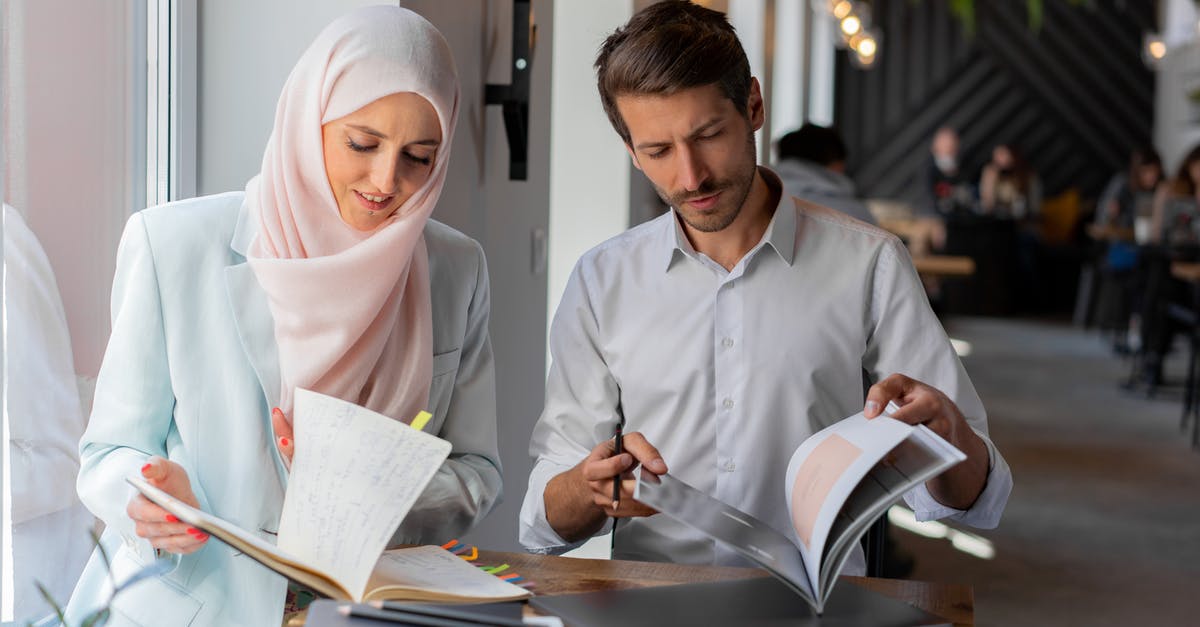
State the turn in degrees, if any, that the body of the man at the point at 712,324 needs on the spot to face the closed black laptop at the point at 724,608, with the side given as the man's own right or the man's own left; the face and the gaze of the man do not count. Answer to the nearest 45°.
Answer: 0° — they already face it

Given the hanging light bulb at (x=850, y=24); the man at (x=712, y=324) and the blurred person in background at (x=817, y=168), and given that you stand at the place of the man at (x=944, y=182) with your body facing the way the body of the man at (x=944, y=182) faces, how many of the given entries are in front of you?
3

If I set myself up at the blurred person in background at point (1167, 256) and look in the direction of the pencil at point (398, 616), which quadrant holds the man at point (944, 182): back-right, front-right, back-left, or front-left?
back-right

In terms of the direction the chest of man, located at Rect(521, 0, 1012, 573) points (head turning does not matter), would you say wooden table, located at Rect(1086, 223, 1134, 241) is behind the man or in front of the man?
behind

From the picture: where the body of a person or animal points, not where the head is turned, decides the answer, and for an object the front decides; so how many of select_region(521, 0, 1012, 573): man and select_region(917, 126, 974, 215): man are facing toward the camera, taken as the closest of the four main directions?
2

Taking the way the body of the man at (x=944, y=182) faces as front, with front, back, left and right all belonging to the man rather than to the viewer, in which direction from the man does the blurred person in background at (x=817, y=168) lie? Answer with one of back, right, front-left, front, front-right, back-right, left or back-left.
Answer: front

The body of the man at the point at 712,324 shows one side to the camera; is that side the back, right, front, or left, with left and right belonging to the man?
front

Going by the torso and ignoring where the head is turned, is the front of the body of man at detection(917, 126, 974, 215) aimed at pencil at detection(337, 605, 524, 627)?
yes

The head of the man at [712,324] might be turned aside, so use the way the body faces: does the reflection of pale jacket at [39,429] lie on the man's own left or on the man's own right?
on the man's own right

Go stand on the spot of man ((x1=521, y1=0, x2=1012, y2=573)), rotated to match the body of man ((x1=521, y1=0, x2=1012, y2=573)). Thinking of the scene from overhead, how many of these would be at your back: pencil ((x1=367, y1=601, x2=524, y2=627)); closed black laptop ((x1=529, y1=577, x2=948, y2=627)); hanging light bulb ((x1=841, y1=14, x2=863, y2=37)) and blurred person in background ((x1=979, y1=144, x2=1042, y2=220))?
2

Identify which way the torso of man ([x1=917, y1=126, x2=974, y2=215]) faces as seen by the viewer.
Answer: toward the camera

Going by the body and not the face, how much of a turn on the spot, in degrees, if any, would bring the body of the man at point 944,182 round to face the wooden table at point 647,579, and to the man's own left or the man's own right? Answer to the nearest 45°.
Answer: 0° — they already face it
